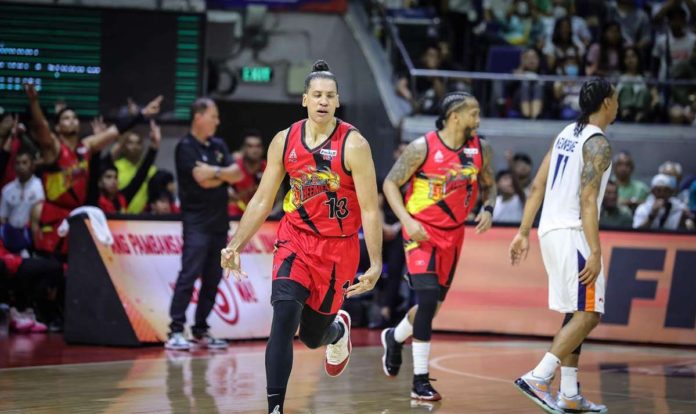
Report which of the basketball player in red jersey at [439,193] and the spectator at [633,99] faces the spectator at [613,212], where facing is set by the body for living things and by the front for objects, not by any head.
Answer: the spectator at [633,99]

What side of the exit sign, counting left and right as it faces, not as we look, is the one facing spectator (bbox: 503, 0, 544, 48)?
left

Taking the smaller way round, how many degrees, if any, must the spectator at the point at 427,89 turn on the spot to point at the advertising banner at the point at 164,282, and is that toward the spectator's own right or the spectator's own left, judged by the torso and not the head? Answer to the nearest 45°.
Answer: approximately 45° to the spectator's own right

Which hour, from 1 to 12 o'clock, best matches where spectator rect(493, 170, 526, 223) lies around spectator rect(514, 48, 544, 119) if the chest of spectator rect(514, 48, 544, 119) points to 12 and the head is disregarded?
spectator rect(493, 170, 526, 223) is roughly at 12 o'clock from spectator rect(514, 48, 544, 119).

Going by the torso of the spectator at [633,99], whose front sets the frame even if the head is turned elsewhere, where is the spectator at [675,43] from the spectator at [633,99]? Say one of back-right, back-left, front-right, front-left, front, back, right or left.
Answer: back-left

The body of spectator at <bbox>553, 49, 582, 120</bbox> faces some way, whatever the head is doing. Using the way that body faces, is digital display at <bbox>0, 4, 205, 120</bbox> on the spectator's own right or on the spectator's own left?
on the spectator's own right

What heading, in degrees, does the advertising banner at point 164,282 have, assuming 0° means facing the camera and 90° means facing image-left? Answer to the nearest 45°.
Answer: approximately 0°

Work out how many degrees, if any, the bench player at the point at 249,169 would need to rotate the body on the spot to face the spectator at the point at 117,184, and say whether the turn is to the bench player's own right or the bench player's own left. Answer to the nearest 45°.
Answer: approximately 90° to the bench player's own right
